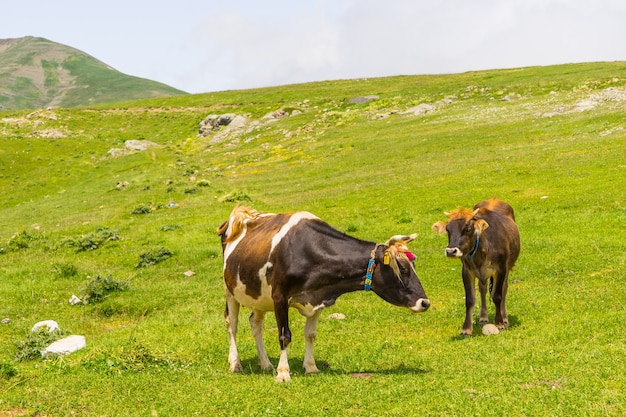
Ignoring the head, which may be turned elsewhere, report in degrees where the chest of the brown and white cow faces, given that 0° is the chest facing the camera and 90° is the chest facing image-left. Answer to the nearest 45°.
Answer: approximately 315°

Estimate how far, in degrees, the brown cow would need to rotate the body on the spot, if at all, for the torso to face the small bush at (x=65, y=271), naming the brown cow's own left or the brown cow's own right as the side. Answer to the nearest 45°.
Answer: approximately 45° to the brown cow's own right

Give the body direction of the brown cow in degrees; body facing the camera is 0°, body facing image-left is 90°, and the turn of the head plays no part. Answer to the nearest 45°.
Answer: approximately 45°

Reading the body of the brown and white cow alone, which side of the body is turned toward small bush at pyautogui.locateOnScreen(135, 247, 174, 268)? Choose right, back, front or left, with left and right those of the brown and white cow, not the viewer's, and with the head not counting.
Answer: back

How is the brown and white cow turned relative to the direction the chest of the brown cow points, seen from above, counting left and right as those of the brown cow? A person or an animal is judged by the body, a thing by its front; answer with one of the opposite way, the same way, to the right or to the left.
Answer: to the left

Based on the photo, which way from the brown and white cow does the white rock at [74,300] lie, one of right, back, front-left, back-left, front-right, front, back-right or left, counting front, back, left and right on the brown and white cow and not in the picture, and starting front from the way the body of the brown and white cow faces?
back

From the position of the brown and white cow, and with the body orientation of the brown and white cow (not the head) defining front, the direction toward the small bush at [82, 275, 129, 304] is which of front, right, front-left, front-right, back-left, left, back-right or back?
back

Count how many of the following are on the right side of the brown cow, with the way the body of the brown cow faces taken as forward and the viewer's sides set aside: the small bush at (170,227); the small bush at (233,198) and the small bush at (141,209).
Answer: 3

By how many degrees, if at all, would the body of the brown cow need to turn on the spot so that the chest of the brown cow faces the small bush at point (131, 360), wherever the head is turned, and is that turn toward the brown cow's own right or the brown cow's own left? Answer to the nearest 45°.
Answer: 0° — it already faces it

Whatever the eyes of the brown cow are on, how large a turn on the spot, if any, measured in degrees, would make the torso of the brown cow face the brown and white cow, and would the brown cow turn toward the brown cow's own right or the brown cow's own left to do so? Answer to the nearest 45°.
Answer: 0° — it already faces it

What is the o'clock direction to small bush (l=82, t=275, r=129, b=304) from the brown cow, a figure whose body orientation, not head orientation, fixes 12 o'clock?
The small bush is roughly at 2 o'clock from the brown cow.
